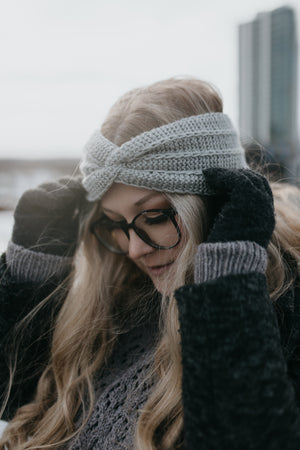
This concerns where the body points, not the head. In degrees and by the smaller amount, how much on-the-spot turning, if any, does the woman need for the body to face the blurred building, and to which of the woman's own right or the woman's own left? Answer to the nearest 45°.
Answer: approximately 135° to the woman's own right

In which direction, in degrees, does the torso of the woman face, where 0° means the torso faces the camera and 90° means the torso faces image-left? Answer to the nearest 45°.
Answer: approximately 45°
